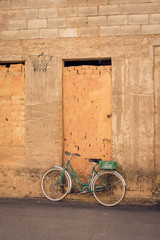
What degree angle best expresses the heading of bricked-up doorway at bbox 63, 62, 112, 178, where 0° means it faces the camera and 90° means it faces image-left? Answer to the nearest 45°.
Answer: approximately 0°

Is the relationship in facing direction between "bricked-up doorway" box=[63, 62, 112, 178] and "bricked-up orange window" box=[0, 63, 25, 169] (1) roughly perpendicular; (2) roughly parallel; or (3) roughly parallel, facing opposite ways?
roughly parallel

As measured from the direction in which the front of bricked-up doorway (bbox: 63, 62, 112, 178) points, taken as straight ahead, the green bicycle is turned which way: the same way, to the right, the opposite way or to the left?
to the right

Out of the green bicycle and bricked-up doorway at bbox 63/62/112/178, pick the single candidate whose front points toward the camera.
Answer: the bricked-up doorway

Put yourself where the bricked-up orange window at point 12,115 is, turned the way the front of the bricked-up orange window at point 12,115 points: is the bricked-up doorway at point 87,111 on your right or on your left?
on your left

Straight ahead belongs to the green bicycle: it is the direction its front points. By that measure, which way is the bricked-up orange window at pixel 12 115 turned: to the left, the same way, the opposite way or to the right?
to the left

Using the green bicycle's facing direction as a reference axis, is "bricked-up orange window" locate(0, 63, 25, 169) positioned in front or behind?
in front

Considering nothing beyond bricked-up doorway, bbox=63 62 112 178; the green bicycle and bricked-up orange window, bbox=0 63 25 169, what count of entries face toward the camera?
2

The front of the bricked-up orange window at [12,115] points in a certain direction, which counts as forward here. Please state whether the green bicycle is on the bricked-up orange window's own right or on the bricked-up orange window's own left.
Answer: on the bricked-up orange window's own left

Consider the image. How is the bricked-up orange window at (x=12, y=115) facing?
toward the camera

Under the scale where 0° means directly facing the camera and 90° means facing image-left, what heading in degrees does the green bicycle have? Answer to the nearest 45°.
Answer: approximately 90°

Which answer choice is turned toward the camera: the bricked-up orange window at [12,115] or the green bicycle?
the bricked-up orange window

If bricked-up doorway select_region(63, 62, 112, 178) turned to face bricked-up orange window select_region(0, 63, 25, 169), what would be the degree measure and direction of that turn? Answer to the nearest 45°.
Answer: approximately 90° to its right
